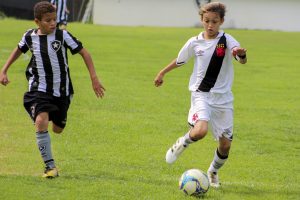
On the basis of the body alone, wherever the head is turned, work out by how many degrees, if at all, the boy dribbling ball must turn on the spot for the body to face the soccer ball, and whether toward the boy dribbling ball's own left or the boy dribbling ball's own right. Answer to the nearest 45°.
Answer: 0° — they already face it

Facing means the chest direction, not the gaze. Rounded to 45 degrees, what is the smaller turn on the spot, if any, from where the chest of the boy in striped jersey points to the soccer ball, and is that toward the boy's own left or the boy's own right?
approximately 45° to the boy's own left

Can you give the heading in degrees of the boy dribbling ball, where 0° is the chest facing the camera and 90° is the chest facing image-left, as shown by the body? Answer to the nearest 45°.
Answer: approximately 0°

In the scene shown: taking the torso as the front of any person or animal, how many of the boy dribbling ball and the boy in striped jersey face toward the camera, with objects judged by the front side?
2

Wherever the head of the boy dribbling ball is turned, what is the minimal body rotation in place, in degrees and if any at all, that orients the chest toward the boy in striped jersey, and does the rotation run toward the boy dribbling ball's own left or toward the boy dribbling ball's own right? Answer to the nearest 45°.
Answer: approximately 90° to the boy dribbling ball's own right

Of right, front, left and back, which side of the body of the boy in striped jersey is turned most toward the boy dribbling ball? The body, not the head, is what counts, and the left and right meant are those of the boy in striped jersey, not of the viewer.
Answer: left
